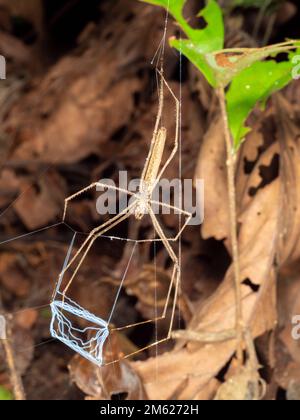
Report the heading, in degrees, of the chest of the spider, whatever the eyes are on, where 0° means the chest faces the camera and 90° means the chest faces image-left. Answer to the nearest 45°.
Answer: approximately 0°
